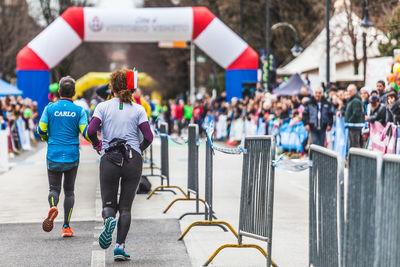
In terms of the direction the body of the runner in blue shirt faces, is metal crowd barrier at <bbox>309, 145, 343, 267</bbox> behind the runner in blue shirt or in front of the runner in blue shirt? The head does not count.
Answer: behind

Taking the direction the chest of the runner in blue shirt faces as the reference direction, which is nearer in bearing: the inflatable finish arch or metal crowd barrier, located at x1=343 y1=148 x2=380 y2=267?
the inflatable finish arch

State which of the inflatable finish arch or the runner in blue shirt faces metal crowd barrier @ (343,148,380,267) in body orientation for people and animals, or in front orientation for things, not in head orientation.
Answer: the inflatable finish arch

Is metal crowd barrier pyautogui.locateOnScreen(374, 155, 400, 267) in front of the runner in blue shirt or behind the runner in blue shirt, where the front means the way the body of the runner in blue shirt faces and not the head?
behind

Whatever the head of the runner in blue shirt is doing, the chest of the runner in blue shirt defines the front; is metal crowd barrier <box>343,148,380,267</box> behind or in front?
behind

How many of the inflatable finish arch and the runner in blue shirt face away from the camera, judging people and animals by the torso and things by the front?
1

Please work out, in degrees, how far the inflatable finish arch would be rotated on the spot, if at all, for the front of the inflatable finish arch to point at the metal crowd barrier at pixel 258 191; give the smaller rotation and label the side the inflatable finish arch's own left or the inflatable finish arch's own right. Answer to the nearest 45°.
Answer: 0° — it already faces it

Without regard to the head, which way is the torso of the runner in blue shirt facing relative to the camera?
away from the camera

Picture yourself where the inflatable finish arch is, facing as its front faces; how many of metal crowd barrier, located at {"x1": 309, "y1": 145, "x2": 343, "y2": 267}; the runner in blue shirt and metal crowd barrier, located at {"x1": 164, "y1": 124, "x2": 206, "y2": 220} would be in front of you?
3

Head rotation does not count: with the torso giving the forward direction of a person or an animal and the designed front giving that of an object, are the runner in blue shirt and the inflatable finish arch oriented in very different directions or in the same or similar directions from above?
very different directions

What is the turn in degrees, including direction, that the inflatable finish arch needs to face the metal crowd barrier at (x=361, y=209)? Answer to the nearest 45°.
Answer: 0° — it already faces it
